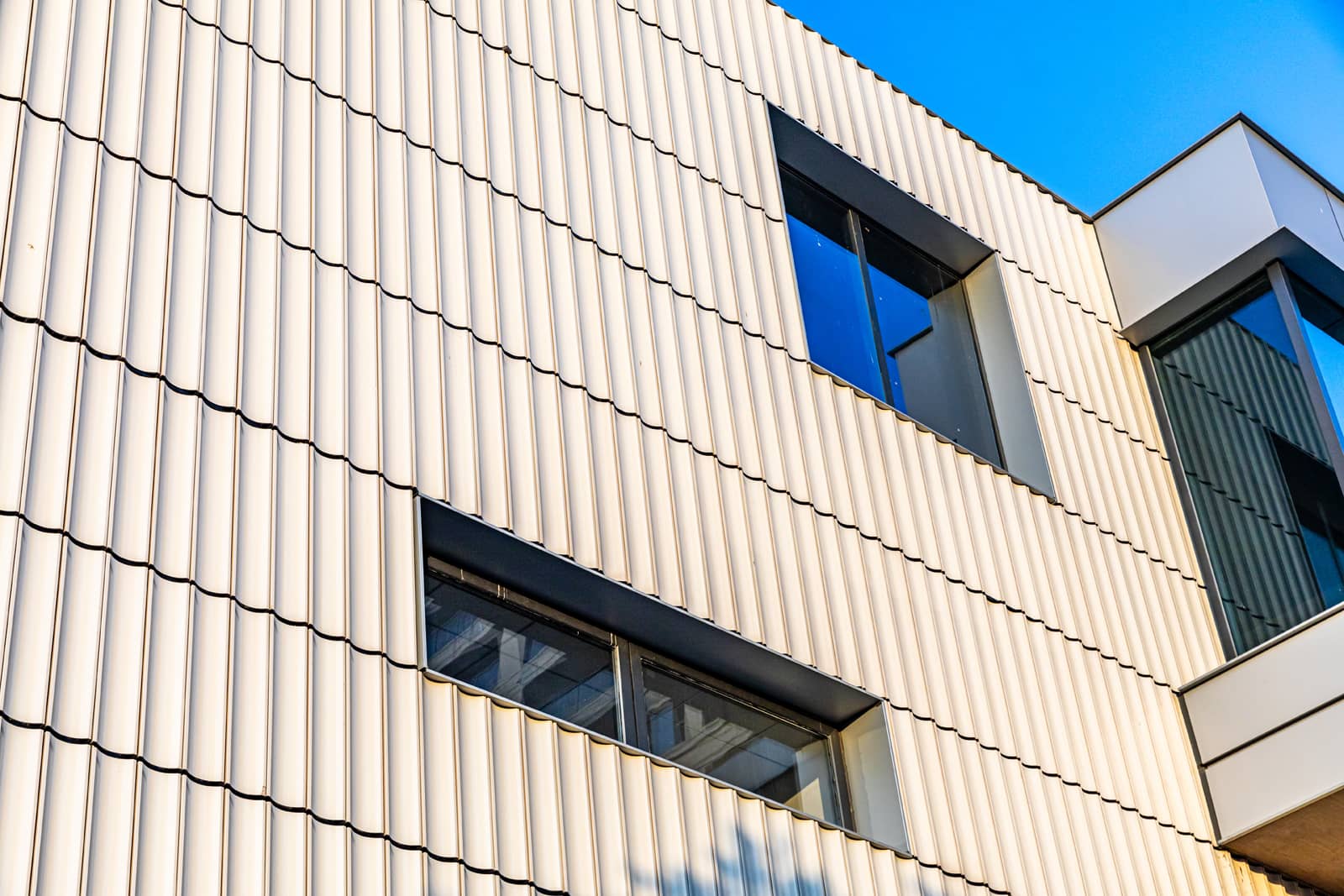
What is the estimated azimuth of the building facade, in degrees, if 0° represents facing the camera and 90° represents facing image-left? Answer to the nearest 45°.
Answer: approximately 315°
